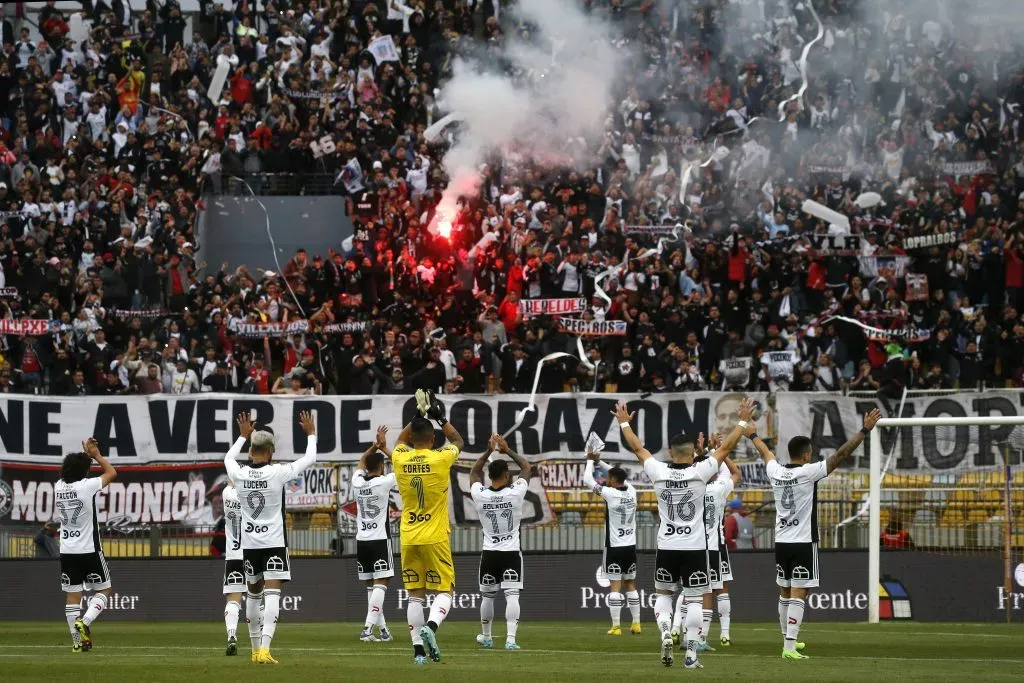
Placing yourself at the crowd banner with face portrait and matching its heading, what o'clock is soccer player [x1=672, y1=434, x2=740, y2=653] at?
The soccer player is roughly at 11 o'clock from the crowd banner with face portrait.

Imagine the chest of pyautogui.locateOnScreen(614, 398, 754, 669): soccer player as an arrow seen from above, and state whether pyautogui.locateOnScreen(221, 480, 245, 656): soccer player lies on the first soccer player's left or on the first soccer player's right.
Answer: on the first soccer player's left

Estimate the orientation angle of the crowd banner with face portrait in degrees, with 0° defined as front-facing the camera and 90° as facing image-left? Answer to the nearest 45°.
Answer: approximately 0°

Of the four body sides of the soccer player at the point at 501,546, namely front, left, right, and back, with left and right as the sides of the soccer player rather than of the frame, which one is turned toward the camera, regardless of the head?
back

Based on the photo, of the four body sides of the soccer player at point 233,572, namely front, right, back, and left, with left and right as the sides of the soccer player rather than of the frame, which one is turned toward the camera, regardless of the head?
back

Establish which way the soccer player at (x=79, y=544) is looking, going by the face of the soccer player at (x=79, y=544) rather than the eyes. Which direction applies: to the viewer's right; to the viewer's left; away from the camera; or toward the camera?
away from the camera

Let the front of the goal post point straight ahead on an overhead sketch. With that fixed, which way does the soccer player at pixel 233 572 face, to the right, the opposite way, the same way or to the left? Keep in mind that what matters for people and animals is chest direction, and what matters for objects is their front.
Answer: the opposite way

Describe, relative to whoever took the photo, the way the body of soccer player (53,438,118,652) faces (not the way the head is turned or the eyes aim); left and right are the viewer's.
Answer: facing away from the viewer and to the right of the viewer

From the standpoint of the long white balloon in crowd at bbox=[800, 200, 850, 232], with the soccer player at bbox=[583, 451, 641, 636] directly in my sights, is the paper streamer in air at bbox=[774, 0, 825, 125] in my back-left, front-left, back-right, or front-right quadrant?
back-right

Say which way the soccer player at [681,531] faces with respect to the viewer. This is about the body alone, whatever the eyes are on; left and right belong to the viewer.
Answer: facing away from the viewer

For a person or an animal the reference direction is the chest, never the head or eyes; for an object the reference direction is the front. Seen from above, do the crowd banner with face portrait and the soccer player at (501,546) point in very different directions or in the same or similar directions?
very different directions

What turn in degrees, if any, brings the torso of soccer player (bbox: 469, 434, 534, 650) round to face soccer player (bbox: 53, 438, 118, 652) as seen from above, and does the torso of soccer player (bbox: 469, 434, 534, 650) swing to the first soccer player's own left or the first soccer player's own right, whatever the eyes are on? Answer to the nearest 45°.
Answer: approximately 90° to the first soccer player's own left

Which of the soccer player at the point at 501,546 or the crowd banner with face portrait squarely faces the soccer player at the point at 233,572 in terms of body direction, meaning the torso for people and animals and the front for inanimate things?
the crowd banner with face portrait
